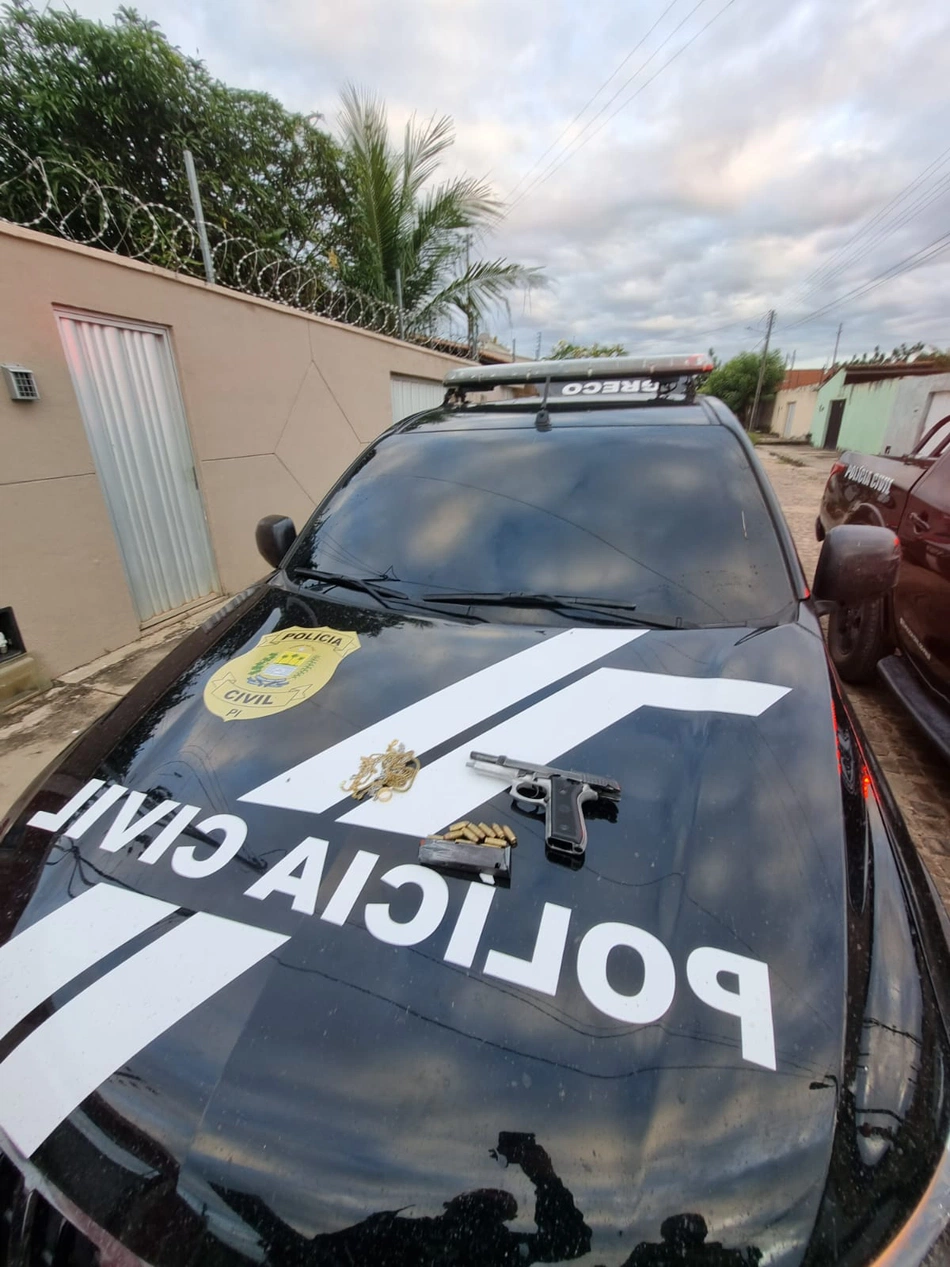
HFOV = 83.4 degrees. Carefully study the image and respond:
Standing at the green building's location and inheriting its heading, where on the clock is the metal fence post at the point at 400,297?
The metal fence post is roughly at 11 o'clock from the green building.

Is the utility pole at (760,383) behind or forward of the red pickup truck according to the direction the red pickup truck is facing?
behind

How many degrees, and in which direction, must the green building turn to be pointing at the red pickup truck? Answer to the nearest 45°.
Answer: approximately 45° to its left

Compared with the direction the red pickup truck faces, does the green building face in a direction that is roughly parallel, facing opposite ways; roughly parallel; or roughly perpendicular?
roughly perpendicular

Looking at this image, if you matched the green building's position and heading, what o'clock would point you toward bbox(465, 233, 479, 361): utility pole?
The utility pole is roughly at 11 o'clock from the green building.

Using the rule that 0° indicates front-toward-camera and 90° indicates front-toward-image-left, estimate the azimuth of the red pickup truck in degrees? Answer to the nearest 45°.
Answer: approximately 315°

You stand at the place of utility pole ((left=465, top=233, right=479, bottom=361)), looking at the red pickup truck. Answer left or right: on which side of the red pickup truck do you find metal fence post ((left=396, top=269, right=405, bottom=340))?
right

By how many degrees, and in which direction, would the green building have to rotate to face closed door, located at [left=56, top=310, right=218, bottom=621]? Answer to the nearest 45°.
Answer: approximately 45° to its left

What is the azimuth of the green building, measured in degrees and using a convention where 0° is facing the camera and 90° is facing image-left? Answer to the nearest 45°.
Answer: approximately 45°

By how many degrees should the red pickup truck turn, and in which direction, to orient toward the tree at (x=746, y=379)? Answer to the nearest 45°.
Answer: approximately 135° to its left
